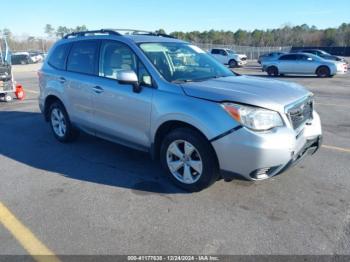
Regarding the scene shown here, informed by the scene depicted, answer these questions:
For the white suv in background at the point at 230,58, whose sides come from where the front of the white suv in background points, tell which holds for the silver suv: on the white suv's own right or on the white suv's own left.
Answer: on the white suv's own right

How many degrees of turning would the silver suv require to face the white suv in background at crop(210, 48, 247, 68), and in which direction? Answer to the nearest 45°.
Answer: approximately 135° to its left

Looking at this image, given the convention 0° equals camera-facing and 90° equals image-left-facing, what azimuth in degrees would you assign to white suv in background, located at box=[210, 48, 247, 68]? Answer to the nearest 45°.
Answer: approximately 315°
